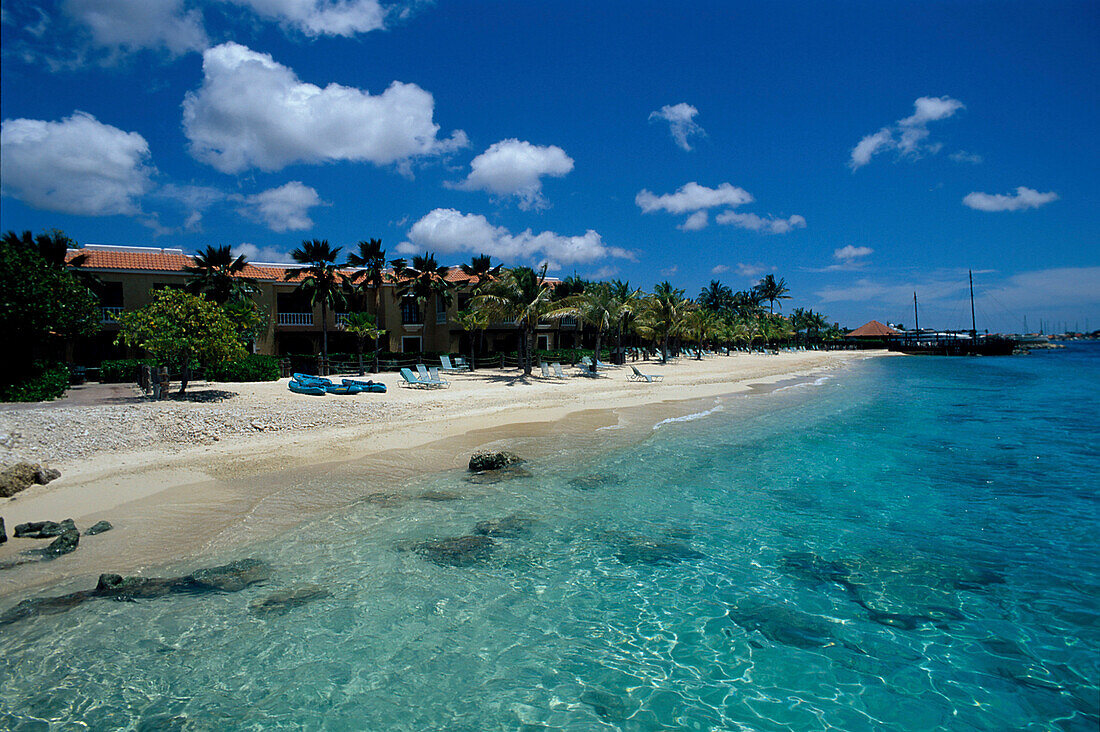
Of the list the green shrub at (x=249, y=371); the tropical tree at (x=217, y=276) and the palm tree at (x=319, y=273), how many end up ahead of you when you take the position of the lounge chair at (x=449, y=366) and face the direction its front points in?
0

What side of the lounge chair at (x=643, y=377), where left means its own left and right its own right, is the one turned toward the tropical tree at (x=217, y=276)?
back

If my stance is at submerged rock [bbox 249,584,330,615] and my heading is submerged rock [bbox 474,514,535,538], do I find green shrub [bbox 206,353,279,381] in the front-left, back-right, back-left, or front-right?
front-left

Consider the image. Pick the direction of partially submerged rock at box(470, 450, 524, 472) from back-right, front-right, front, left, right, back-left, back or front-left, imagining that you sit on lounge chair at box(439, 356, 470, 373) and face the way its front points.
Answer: right

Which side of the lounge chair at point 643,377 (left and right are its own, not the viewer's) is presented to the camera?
right

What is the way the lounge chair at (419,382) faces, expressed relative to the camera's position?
facing to the right of the viewer

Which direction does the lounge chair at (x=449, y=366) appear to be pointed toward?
to the viewer's right

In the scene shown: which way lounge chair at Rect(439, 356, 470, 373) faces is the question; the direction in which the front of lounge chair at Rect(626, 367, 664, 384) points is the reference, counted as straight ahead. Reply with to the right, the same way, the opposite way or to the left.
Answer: the same way

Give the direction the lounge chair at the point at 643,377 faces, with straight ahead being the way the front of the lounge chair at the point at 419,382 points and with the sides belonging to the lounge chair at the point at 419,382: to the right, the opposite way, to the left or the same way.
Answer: the same way

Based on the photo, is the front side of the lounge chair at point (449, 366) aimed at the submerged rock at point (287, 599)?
no

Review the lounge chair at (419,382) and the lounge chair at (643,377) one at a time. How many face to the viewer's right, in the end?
2

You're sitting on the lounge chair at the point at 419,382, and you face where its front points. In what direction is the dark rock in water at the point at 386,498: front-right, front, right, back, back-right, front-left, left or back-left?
right

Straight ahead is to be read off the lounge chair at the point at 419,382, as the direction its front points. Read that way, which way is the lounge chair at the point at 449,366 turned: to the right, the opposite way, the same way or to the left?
the same way

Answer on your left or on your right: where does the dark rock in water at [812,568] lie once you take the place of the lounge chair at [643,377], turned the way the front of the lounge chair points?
on your right

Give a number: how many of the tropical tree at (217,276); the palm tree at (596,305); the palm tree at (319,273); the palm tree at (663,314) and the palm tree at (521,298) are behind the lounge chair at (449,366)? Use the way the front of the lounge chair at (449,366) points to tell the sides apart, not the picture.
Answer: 2

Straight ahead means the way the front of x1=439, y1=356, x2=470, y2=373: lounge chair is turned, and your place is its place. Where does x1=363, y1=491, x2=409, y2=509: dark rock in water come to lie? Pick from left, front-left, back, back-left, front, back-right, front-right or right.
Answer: right

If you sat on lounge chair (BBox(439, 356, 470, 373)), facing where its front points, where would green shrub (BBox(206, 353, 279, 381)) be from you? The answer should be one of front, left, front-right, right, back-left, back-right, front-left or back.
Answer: back-right
